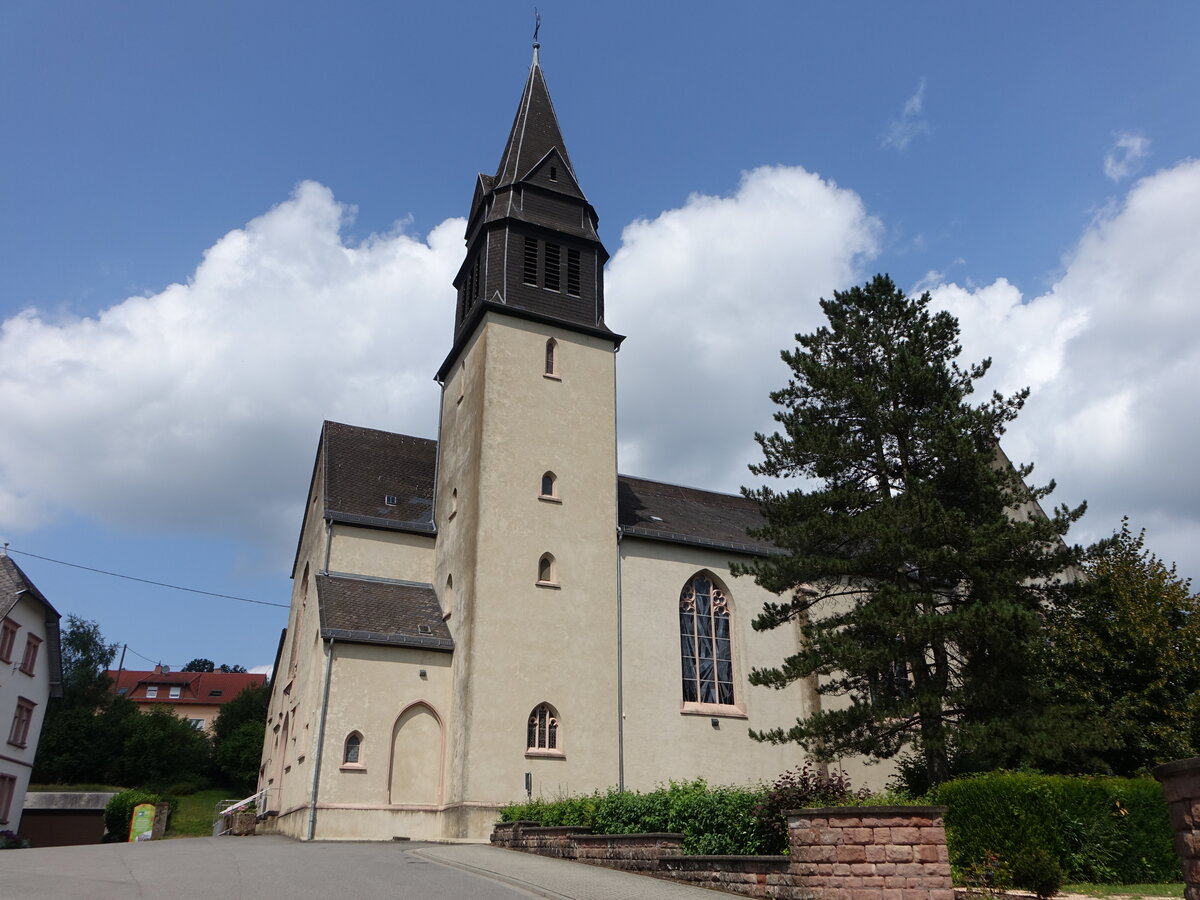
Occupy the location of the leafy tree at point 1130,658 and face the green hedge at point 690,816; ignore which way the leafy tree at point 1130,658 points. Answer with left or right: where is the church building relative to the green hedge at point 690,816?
right

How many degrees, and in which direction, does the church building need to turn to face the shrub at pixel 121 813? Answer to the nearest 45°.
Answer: approximately 45° to its right

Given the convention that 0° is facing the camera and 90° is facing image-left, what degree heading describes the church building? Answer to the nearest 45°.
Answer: approximately 90°

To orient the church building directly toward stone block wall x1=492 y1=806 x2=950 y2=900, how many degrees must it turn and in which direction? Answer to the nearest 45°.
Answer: approximately 90° to its left

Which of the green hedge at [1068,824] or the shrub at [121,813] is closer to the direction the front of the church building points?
the shrub

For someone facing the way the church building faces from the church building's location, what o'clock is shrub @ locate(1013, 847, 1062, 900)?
The shrub is roughly at 8 o'clock from the church building.

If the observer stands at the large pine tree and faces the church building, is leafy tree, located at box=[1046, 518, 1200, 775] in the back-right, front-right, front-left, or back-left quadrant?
back-right

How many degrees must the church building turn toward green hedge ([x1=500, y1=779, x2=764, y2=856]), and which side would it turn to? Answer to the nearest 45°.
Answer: approximately 90° to its left
